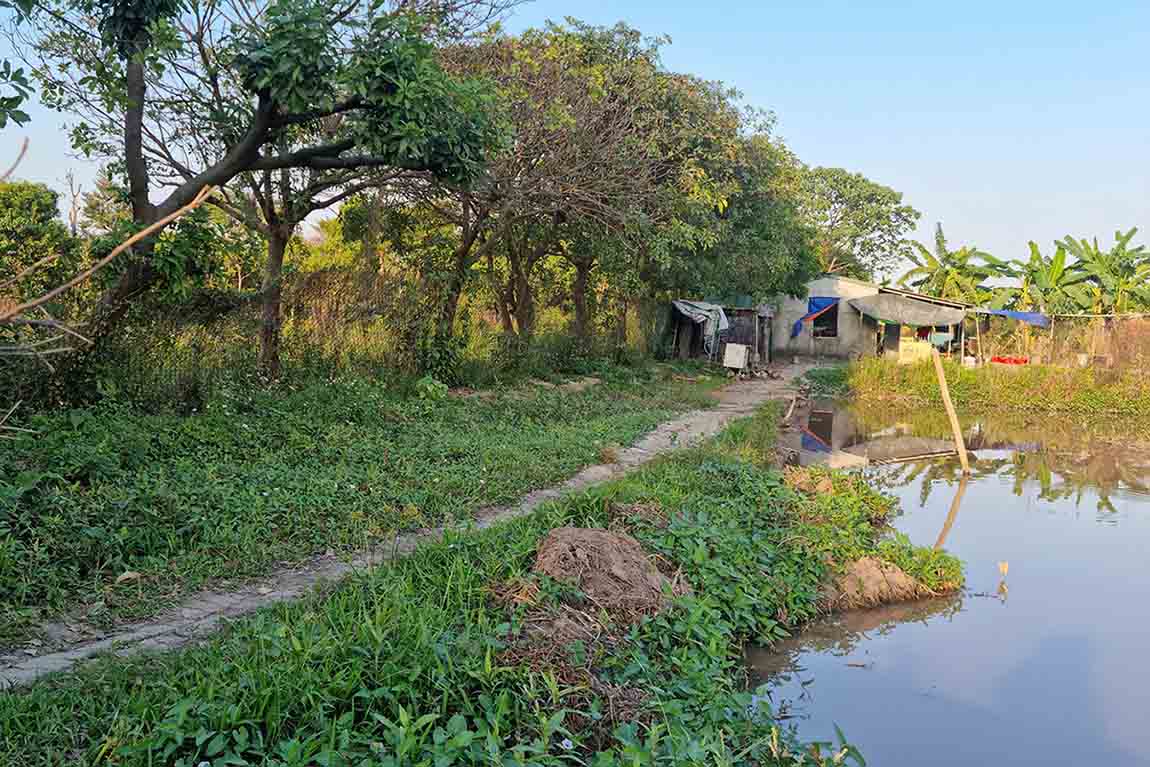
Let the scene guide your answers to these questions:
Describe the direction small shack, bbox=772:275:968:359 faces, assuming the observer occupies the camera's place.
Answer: facing the viewer and to the right of the viewer

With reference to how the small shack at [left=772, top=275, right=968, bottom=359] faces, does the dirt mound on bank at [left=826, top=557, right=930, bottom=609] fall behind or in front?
in front

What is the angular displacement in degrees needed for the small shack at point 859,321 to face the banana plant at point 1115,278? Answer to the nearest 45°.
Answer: approximately 45° to its left

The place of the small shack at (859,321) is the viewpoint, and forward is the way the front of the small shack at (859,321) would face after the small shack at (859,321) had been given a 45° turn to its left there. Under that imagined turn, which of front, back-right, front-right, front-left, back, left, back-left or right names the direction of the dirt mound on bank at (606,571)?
right

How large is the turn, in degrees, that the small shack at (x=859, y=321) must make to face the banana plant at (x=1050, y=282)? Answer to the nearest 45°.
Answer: approximately 45° to its left

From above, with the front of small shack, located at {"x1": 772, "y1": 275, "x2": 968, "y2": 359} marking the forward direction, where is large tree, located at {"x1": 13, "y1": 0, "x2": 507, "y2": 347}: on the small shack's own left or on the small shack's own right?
on the small shack's own right

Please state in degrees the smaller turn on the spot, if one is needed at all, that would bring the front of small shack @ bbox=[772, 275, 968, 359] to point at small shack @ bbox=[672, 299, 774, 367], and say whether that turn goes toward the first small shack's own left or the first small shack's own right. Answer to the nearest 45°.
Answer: approximately 90° to the first small shack's own right
